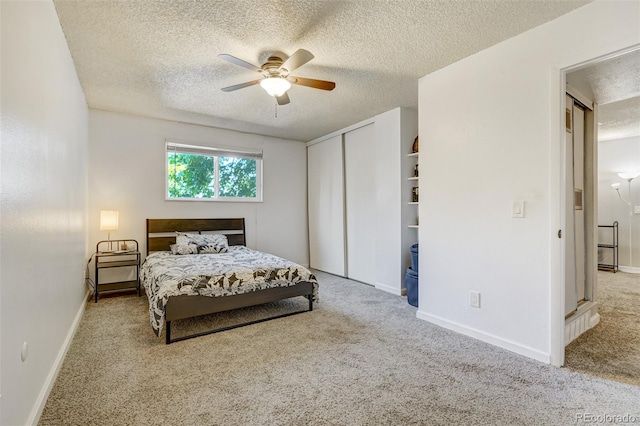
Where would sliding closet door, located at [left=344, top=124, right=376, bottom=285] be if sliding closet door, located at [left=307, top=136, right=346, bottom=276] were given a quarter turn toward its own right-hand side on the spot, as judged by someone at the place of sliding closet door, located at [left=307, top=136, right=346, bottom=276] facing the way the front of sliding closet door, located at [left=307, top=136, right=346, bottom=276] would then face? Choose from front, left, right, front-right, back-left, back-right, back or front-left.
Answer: back

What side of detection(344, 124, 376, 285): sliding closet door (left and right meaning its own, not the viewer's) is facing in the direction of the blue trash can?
left

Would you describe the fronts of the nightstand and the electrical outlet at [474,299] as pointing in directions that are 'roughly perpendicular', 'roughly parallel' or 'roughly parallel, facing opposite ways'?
roughly perpendicular

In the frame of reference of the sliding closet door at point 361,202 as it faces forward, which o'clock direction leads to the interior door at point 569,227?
The interior door is roughly at 9 o'clock from the sliding closet door.

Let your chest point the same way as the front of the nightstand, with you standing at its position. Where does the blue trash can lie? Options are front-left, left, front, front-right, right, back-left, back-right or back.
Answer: front-left

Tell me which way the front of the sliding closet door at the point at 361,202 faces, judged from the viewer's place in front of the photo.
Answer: facing the viewer and to the left of the viewer

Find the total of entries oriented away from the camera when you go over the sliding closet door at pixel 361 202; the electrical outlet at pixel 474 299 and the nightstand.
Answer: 0

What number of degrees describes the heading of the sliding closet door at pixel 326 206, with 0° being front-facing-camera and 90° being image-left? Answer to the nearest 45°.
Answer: approximately 45°

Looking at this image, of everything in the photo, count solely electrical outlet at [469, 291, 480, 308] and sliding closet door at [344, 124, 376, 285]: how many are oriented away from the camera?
0

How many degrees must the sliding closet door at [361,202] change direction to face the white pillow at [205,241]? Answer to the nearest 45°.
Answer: approximately 45° to its right

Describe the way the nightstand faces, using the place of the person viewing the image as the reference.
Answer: facing the viewer

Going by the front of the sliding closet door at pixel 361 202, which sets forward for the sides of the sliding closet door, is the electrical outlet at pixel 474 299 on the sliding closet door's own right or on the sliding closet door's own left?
on the sliding closet door's own left
